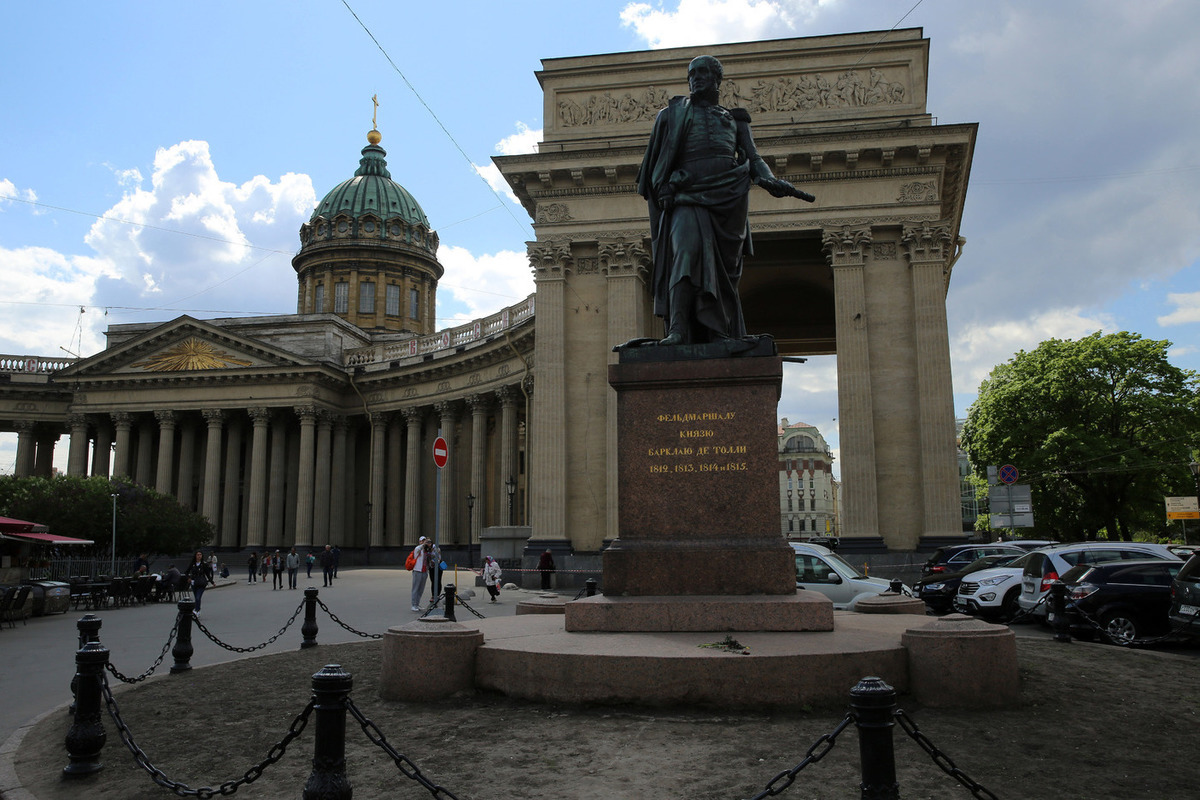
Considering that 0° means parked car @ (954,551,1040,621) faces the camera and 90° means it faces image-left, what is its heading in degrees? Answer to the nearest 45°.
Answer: approximately 45°

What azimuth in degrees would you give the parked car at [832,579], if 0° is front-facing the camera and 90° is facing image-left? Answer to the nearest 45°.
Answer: approximately 270°

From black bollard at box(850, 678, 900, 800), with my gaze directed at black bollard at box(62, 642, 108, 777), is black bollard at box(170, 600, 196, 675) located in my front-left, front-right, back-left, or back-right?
front-right

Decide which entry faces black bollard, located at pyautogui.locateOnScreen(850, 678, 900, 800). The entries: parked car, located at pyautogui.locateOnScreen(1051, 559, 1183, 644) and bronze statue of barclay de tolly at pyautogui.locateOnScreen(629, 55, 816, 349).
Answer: the bronze statue of barclay de tolly

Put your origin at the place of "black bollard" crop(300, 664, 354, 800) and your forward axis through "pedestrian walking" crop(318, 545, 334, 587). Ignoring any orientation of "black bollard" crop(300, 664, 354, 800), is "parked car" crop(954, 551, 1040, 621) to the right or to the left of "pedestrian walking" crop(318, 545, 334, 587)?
right

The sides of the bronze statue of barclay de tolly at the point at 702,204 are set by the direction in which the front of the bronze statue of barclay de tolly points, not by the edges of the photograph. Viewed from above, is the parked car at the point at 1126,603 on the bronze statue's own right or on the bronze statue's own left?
on the bronze statue's own left

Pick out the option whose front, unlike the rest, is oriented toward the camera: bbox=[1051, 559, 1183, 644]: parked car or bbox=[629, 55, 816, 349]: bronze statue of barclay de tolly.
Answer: the bronze statue of barclay de tolly

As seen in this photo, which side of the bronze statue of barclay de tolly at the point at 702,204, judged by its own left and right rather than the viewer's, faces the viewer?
front

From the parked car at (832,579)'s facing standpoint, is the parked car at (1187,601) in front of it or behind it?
in front

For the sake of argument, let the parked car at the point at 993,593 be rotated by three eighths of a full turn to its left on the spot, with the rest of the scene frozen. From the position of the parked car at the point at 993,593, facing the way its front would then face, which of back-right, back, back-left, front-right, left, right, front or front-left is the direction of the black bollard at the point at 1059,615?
right

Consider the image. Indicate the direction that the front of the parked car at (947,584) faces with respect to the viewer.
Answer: facing the viewer and to the left of the viewer

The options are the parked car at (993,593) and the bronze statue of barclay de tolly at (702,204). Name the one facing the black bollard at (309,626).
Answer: the parked car

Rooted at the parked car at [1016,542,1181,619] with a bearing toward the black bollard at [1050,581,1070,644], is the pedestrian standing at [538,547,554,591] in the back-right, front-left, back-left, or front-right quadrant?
back-right
